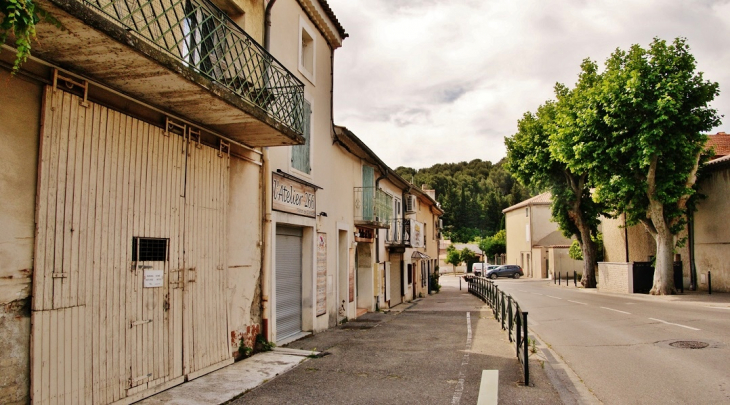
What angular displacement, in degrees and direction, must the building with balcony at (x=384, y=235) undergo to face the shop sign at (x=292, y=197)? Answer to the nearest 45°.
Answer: approximately 90° to its right

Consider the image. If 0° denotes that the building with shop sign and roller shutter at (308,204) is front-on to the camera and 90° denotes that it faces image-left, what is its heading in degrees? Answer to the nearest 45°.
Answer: approximately 315°

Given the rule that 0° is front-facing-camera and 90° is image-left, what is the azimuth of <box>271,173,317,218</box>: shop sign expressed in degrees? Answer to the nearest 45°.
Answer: approximately 315°

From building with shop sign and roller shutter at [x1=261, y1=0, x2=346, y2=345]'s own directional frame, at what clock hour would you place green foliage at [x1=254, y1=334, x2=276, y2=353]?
The green foliage is roughly at 2 o'clock from the building with shop sign and roller shutter.

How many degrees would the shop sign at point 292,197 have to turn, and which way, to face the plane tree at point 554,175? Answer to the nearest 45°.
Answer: approximately 90° to its left

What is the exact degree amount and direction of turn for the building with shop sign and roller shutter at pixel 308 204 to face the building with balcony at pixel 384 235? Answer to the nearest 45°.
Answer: approximately 135° to its left

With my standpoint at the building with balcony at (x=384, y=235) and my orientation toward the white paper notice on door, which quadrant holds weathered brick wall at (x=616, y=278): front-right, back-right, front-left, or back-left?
back-left

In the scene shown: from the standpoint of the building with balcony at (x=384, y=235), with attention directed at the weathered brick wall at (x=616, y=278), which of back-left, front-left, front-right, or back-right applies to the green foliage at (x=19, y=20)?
back-right

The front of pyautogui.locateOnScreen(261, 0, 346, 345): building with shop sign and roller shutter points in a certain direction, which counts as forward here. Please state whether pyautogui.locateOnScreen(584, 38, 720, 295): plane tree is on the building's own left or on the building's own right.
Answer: on the building's own left

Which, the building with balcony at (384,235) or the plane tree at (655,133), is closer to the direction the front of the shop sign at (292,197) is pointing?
the plane tree

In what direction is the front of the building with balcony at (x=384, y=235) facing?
to the viewer's right
